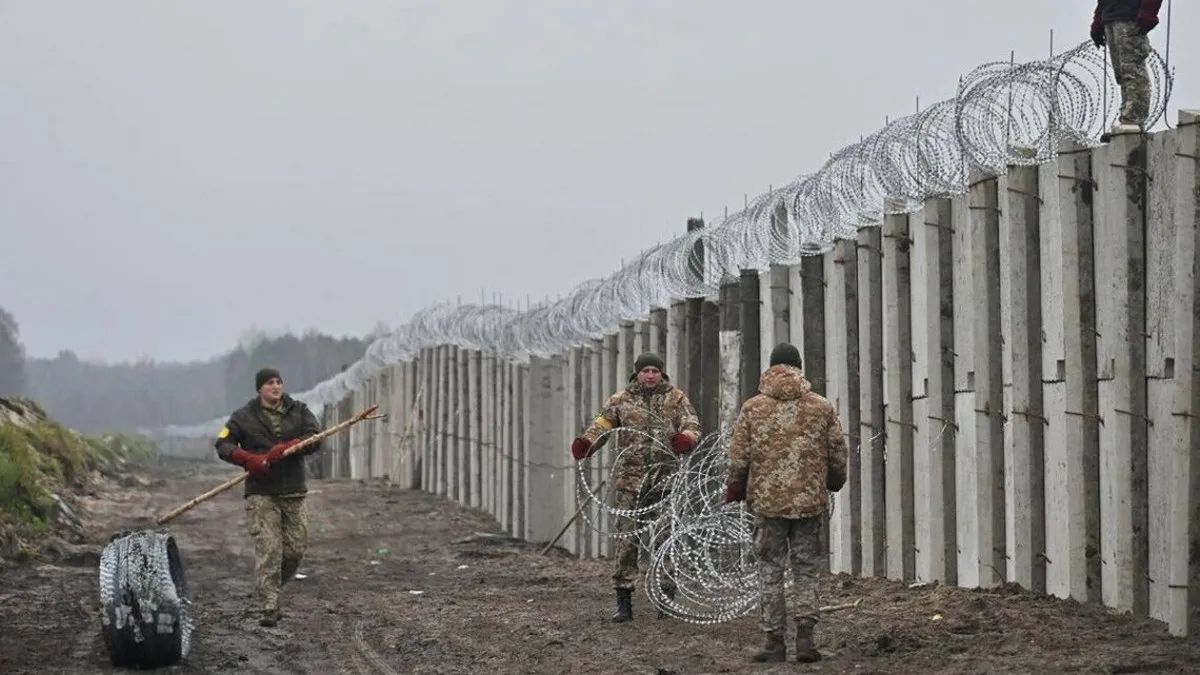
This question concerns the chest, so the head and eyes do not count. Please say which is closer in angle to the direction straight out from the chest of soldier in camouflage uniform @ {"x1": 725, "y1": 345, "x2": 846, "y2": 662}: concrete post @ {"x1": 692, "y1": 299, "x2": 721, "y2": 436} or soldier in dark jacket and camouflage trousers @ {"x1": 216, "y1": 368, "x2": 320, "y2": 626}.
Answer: the concrete post

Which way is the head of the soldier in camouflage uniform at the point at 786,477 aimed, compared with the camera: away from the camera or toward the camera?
away from the camera

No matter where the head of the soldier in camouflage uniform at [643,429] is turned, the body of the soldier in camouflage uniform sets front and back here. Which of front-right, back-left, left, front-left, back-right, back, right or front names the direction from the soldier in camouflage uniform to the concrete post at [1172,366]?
front-left

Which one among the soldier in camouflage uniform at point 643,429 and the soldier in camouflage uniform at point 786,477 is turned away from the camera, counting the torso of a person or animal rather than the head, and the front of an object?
the soldier in camouflage uniform at point 786,477

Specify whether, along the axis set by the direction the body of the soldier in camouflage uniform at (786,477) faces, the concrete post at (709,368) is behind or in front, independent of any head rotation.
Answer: in front

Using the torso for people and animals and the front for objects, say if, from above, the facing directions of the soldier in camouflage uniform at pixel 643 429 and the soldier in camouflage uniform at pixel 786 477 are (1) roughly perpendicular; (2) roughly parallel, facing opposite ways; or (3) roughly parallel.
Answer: roughly parallel, facing opposite ways

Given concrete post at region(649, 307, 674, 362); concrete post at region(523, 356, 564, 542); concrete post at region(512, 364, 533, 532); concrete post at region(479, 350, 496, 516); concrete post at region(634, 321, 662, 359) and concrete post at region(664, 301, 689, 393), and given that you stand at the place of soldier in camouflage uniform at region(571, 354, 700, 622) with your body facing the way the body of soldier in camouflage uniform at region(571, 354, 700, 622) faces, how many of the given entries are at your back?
6

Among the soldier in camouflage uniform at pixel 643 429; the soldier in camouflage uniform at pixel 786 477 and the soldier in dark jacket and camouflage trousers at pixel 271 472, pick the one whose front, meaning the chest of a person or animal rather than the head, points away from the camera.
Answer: the soldier in camouflage uniform at pixel 786 477

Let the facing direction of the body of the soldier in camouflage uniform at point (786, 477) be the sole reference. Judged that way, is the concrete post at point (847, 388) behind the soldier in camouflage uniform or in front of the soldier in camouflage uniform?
in front

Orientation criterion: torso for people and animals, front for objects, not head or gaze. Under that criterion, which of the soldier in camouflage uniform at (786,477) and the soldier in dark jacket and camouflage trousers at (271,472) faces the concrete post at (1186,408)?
the soldier in dark jacket and camouflage trousers at (271,472)

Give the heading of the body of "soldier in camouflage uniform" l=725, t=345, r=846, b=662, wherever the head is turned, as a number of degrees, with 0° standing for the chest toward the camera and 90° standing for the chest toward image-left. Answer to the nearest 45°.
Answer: approximately 180°

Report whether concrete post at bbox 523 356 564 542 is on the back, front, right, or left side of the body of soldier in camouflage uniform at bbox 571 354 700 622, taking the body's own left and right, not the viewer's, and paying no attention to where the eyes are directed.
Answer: back

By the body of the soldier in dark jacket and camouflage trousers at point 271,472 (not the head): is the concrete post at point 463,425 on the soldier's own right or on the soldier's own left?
on the soldier's own left

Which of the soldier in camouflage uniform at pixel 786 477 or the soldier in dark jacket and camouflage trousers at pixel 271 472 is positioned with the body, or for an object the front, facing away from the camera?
the soldier in camouflage uniform at pixel 786 477

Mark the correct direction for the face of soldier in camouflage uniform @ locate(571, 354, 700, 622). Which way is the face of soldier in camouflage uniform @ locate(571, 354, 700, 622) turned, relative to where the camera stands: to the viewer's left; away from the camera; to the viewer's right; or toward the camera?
toward the camera

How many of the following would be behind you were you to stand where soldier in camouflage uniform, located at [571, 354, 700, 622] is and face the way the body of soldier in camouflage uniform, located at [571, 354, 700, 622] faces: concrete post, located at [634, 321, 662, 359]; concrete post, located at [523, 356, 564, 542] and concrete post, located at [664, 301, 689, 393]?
3

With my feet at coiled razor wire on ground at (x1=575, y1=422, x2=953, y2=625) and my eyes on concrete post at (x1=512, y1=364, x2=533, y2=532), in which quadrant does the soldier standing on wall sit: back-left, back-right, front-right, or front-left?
back-right

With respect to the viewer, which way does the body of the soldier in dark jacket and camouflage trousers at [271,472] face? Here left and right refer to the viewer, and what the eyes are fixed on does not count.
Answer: facing the viewer and to the right of the viewer

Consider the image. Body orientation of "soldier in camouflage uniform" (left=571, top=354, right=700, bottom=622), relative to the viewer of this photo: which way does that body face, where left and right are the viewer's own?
facing the viewer

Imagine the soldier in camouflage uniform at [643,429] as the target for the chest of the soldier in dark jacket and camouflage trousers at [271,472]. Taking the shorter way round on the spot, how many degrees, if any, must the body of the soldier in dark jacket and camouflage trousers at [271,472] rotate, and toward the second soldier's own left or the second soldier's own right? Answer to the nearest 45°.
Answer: approximately 45° to the second soldier's own left

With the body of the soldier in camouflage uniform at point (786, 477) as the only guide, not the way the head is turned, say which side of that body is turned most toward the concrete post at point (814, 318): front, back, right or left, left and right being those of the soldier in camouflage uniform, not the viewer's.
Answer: front

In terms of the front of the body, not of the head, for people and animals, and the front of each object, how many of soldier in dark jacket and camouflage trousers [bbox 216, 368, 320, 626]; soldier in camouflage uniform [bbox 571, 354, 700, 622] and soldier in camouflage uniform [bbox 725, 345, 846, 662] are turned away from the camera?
1

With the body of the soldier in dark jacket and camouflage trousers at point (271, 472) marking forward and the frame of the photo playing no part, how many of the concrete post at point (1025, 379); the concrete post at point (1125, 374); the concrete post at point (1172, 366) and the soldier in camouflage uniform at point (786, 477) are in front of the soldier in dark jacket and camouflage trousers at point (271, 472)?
4
